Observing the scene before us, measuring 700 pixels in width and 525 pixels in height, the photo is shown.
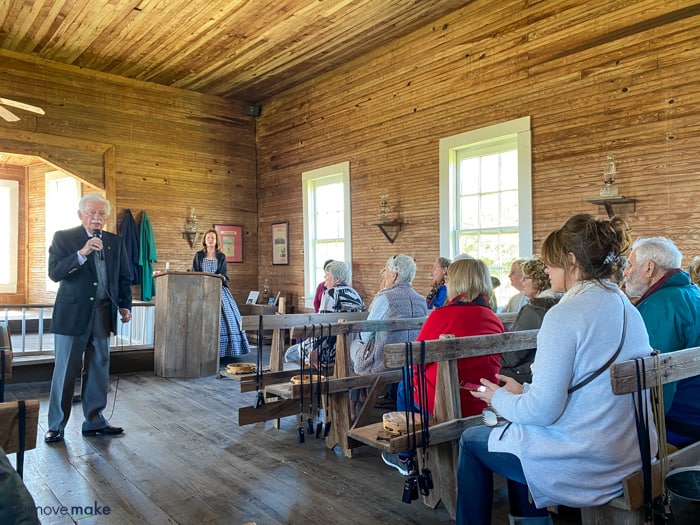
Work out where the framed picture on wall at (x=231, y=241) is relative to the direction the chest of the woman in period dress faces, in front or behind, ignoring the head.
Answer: behind

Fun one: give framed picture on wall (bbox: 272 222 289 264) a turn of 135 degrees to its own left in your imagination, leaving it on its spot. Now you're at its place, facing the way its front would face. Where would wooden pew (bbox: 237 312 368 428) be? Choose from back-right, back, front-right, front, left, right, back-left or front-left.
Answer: right

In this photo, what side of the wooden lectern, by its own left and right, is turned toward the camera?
front

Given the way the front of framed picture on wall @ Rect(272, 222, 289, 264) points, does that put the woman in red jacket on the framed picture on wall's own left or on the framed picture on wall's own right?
on the framed picture on wall's own left

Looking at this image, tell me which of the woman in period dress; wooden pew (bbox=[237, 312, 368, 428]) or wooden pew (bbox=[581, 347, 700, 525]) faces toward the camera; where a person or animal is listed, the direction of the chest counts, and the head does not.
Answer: the woman in period dress

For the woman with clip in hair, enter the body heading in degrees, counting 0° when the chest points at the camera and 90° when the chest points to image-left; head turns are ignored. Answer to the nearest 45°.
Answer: approximately 135°

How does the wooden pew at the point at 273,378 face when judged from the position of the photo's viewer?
facing away from the viewer and to the left of the viewer

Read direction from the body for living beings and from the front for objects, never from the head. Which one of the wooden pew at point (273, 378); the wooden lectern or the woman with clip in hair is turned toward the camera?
the wooden lectern

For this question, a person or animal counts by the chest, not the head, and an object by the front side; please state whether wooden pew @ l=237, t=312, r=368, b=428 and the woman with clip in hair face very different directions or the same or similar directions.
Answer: same or similar directions

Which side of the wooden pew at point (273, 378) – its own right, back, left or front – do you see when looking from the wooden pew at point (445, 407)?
back

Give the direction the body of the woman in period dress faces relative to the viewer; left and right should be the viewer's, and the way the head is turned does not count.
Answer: facing the viewer

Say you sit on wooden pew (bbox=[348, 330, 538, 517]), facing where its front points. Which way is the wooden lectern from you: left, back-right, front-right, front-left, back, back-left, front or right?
front

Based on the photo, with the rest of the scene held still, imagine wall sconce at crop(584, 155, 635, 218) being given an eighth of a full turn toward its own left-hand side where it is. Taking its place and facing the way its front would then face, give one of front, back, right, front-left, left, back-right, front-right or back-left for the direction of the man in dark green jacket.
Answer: front

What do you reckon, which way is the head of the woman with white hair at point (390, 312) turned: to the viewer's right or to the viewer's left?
to the viewer's left

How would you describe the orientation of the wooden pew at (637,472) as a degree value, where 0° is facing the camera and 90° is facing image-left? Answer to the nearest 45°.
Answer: approximately 135°
